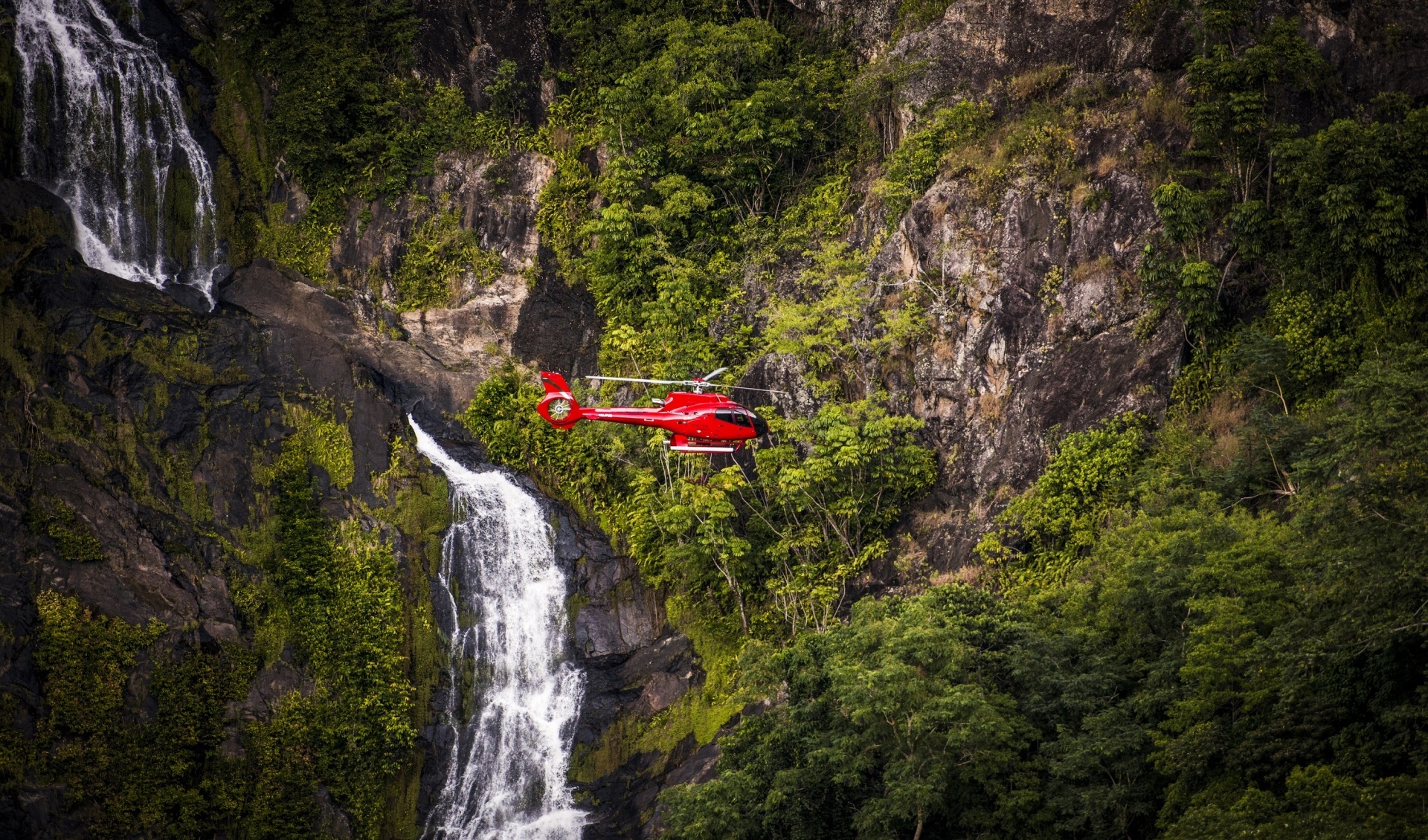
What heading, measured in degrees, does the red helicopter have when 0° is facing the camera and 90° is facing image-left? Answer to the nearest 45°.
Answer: approximately 270°

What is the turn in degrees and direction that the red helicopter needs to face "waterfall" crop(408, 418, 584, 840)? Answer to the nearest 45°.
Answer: approximately 135° to its left

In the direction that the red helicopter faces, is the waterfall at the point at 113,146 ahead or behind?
behind
